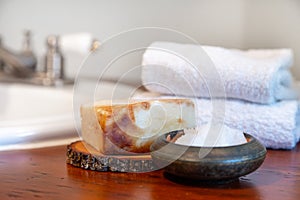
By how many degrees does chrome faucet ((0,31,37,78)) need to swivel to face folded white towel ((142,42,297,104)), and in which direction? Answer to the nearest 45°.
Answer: approximately 135° to its left

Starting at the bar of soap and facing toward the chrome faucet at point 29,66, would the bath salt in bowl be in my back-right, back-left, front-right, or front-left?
back-right

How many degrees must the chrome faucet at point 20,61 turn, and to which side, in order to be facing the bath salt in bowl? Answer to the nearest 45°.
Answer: approximately 90° to its left

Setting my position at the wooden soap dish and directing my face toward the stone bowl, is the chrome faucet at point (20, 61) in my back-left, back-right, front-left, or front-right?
back-left

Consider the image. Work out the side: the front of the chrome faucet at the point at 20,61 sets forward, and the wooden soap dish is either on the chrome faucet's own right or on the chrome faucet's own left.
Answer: on the chrome faucet's own left

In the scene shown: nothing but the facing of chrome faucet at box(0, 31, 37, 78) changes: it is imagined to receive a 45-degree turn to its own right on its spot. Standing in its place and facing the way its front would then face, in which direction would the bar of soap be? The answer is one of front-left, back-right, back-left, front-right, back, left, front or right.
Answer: back-left
